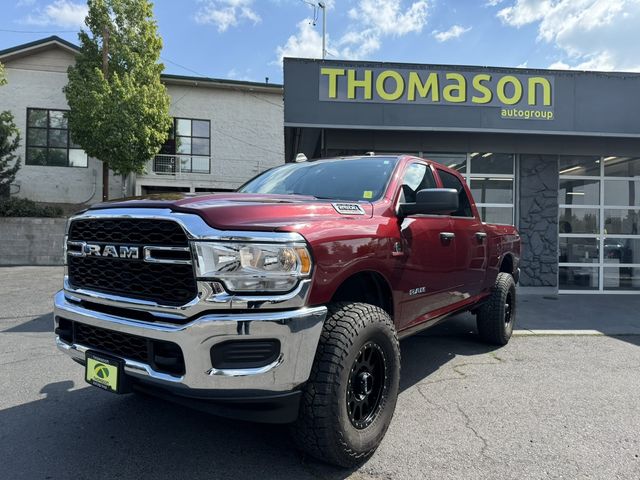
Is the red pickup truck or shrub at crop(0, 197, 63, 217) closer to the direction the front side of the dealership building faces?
the red pickup truck

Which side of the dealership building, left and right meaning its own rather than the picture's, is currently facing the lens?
front

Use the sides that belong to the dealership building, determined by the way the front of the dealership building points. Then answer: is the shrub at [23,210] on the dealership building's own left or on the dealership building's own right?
on the dealership building's own right

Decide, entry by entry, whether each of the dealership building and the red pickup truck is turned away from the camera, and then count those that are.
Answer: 0

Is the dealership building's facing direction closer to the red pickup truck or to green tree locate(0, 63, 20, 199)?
the red pickup truck

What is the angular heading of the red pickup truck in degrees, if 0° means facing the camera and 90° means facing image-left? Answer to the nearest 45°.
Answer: approximately 45°

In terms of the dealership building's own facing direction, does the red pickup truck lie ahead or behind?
ahead
